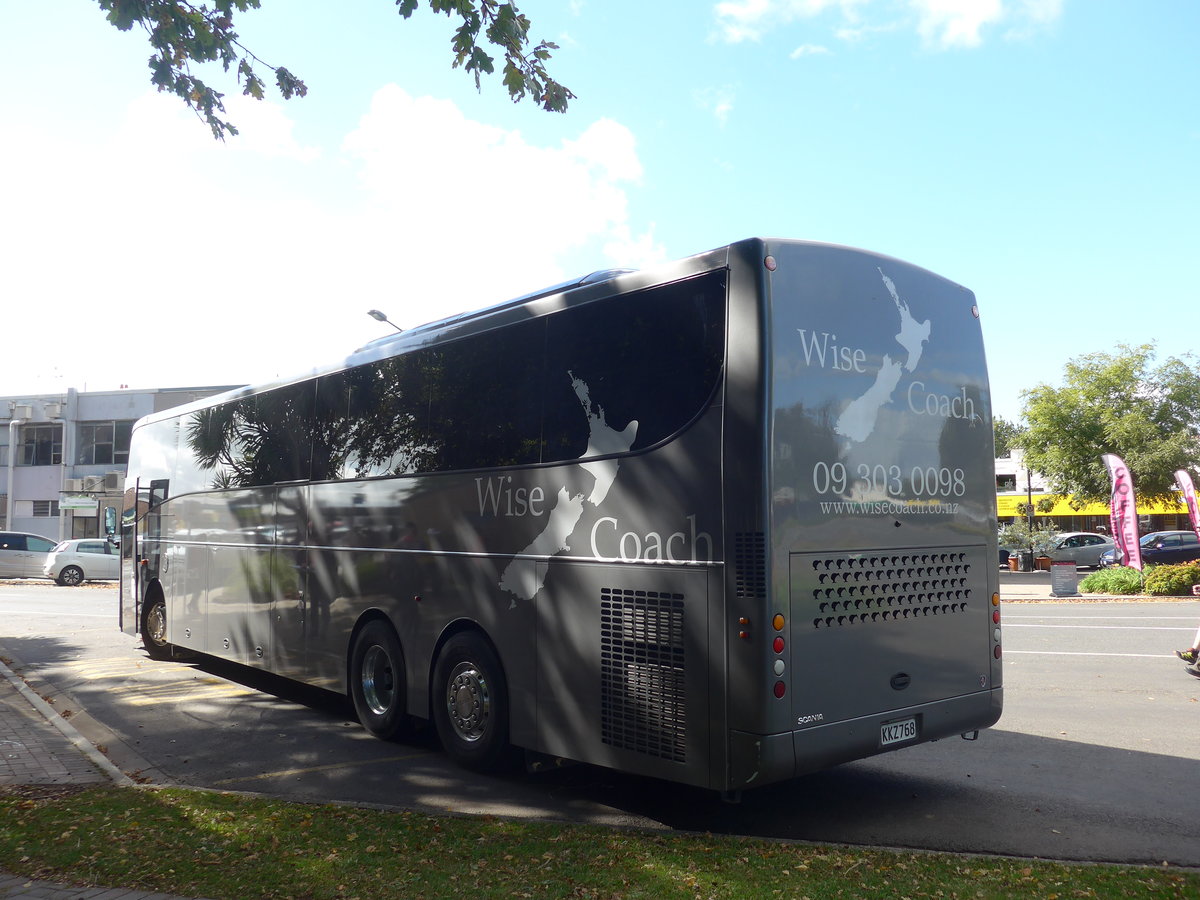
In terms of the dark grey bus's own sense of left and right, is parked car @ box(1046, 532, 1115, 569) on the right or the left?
on its right

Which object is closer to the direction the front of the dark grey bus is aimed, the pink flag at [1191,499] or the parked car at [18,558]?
the parked car

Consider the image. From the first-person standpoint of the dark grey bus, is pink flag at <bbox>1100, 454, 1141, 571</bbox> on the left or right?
on its right

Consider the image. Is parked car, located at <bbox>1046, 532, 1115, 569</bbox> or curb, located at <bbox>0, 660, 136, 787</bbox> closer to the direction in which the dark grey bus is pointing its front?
the curb

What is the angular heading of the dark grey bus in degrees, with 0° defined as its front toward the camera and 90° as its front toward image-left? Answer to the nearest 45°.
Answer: approximately 135°

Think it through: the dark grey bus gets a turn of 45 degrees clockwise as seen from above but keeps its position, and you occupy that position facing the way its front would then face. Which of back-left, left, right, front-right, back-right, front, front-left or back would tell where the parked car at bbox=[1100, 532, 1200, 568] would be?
front-right

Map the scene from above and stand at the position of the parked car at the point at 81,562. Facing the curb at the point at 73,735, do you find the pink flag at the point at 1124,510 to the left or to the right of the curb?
left

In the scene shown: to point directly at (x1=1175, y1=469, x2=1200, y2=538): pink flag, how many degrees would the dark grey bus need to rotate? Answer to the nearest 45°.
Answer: approximately 90° to its right

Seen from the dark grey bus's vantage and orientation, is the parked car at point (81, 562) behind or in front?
in front
